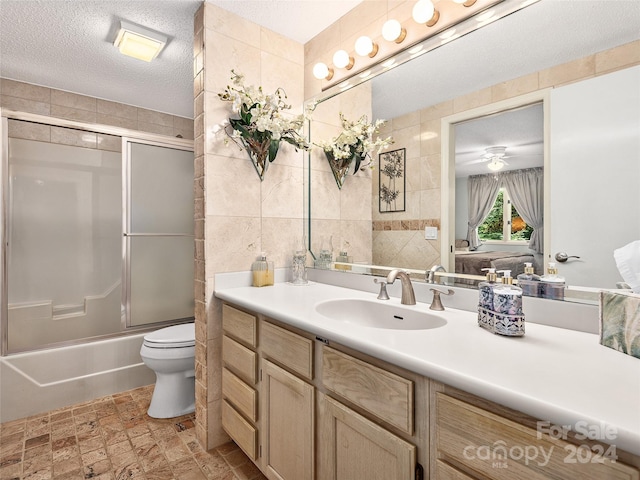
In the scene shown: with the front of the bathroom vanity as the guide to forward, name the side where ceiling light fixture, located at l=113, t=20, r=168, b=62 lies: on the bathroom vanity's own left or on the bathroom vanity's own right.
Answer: on the bathroom vanity's own right

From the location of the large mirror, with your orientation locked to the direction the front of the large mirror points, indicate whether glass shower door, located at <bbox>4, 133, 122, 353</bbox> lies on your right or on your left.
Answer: on your right

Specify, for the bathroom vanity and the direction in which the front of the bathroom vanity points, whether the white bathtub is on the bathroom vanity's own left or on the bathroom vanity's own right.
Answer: on the bathroom vanity's own right

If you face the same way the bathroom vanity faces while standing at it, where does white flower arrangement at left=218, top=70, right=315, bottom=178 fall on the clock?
The white flower arrangement is roughly at 3 o'clock from the bathroom vanity.

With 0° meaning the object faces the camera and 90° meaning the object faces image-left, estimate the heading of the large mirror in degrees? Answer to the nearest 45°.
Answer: approximately 45°
